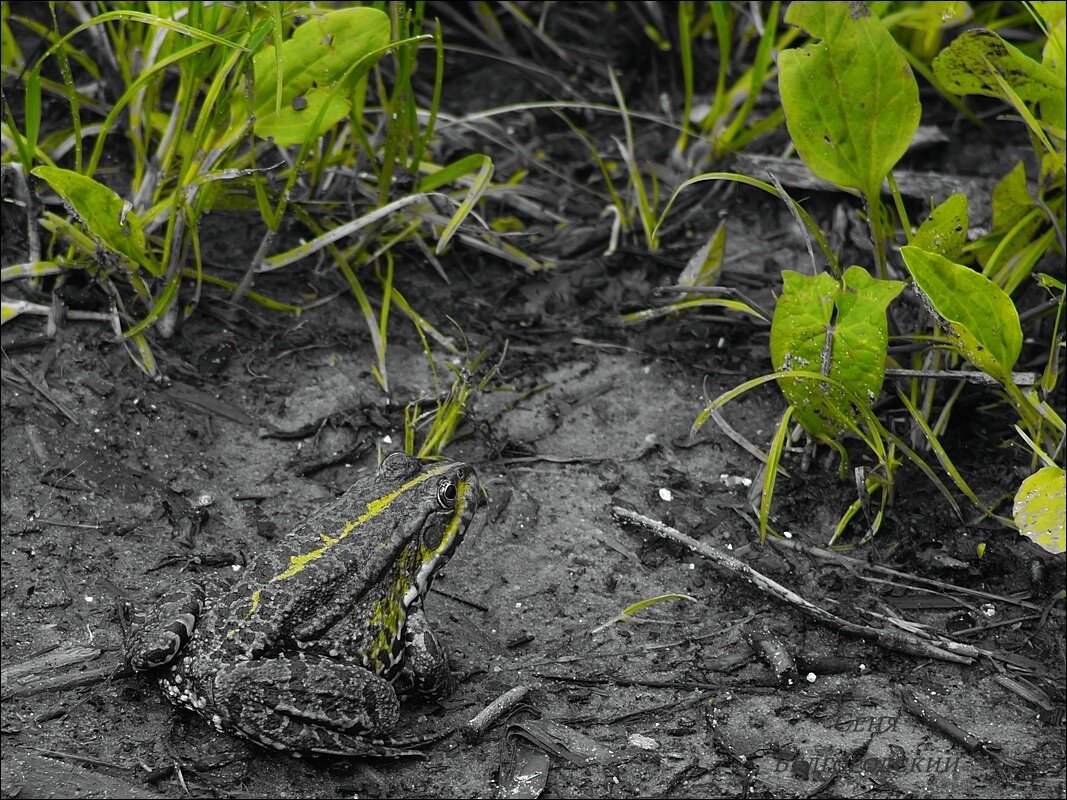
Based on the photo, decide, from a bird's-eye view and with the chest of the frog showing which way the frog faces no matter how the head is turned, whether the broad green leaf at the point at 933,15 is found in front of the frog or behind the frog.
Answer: in front

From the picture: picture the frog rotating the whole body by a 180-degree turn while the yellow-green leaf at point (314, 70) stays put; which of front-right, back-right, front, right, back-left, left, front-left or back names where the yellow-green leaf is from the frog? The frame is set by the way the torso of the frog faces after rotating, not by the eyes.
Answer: back-right

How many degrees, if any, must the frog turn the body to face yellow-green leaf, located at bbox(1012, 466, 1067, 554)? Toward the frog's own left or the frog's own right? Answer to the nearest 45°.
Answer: approximately 45° to the frog's own right

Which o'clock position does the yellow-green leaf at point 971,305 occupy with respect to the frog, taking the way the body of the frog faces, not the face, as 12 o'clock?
The yellow-green leaf is roughly at 1 o'clock from the frog.

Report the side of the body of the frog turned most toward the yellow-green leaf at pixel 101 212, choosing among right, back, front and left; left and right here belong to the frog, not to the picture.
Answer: left

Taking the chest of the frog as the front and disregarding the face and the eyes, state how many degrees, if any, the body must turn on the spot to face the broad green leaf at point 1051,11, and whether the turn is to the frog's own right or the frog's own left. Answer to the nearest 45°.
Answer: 0° — it already faces it

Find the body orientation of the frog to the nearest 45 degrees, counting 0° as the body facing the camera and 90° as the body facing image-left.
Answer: approximately 225°

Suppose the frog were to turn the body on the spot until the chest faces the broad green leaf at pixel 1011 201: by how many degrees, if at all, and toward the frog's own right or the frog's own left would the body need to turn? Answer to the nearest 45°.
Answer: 0° — it already faces it

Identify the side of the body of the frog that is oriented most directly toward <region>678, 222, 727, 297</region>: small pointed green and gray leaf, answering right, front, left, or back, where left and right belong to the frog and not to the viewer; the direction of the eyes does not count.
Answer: front

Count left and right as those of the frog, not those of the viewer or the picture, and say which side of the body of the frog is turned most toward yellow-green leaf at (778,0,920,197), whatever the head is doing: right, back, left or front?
front

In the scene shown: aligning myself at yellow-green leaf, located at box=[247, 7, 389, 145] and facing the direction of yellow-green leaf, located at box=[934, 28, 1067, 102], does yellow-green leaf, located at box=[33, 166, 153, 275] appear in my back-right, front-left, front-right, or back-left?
back-right
